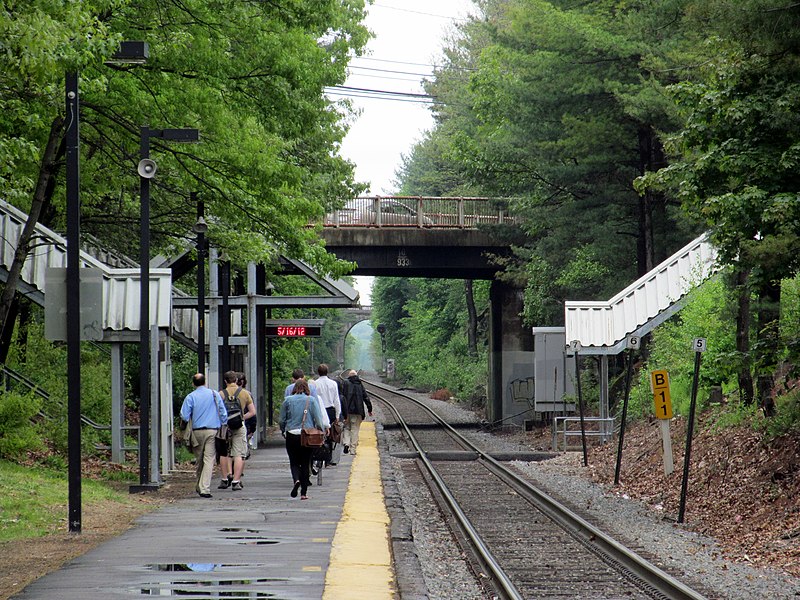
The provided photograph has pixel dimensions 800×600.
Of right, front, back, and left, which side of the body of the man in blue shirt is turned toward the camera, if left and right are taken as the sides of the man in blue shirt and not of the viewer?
back

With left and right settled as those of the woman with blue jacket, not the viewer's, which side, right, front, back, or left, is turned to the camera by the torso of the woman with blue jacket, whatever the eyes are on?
back

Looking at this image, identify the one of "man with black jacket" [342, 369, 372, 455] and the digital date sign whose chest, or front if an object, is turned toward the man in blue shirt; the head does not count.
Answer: the digital date sign

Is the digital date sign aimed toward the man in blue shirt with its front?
yes

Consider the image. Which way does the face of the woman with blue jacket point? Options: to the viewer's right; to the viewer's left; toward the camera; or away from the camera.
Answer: away from the camera

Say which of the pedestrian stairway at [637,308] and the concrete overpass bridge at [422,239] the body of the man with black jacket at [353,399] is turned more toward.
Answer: the concrete overpass bridge

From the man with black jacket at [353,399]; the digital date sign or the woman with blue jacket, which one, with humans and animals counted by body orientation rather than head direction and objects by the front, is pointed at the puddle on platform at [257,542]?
the digital date sign

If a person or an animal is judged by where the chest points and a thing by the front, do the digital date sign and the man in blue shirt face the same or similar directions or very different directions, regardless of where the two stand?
very different directions

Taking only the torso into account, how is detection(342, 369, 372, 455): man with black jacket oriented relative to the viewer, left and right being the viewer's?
facing away from the viewer

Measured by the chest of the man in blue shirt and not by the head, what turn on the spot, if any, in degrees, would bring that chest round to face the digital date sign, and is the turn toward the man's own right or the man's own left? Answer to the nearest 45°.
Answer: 0° — they already face it

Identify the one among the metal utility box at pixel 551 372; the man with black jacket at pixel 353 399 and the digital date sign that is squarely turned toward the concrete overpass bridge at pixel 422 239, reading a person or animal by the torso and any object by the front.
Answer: the man with black jacket

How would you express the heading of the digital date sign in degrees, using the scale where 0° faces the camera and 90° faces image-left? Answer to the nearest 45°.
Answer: approximately 0°

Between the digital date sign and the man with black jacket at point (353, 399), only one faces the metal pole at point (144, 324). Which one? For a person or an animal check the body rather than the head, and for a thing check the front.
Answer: the digital date sign
